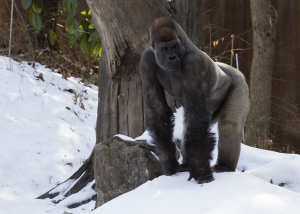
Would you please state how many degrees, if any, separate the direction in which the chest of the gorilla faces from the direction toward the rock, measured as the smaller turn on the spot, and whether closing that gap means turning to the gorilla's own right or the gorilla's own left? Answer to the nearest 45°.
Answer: approximately 90° to the gorilla's own right

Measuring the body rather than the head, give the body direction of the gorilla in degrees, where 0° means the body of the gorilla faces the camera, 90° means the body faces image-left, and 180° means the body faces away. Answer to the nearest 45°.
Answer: approximately 45°

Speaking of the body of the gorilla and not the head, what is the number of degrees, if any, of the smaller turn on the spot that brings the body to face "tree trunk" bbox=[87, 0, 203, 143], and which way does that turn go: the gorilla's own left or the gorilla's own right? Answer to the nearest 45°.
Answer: approximately 90° to the gorilla's own right

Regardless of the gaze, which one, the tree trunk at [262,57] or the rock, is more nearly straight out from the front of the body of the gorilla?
the rock

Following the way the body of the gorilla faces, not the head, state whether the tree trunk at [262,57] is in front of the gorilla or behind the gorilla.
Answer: behind
